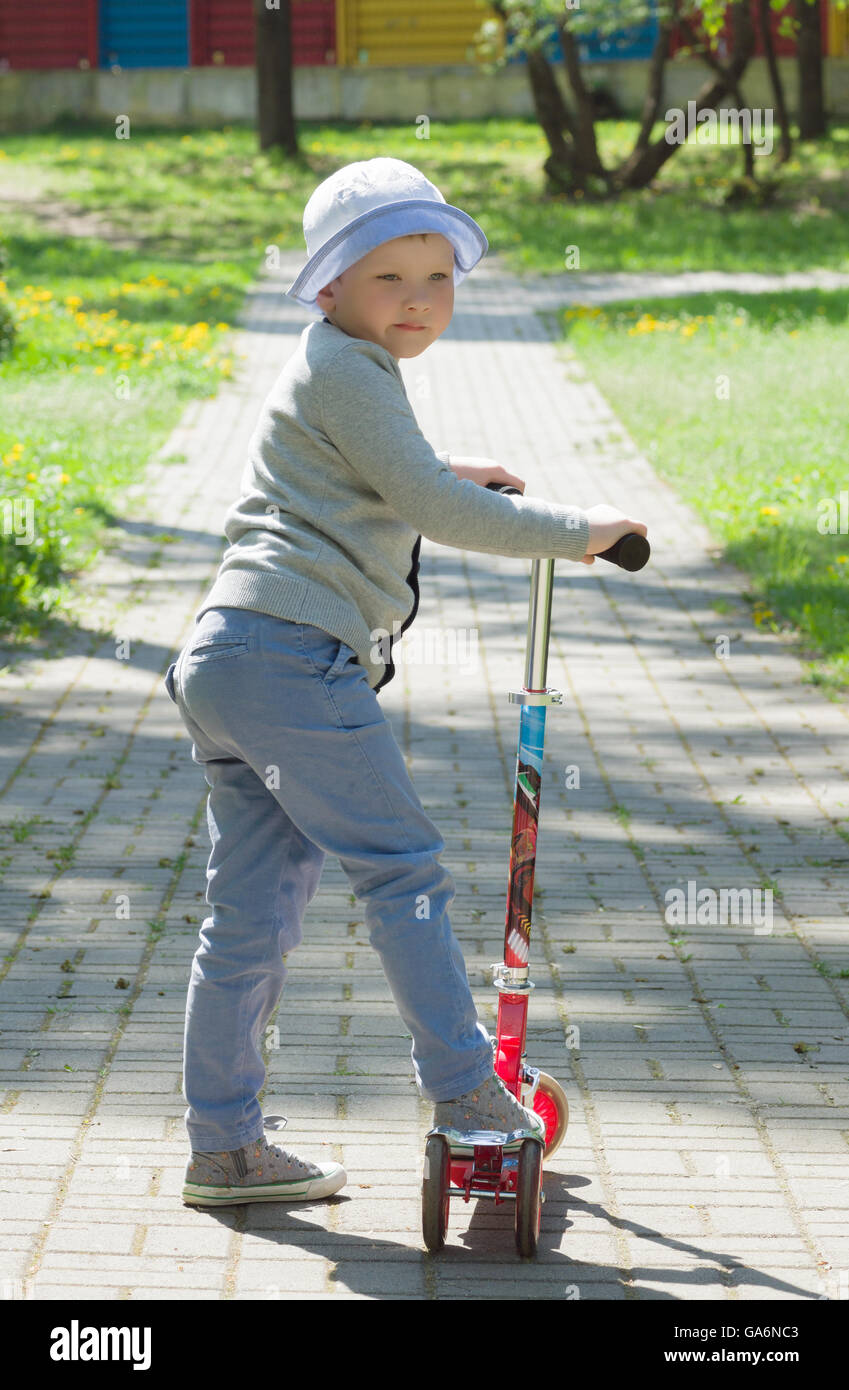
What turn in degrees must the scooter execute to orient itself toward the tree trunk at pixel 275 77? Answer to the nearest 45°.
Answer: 0° — it already faces it

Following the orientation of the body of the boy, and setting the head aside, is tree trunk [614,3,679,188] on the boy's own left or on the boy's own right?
on the boy's own left

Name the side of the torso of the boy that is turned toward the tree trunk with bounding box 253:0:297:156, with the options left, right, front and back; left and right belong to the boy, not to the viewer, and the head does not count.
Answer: left

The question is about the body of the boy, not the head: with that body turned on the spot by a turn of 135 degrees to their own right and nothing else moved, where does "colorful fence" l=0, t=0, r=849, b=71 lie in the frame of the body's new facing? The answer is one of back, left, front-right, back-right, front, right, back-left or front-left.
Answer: back-right

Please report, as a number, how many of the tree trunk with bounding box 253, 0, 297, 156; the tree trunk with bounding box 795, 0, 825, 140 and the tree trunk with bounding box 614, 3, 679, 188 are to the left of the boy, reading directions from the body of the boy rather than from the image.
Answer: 3

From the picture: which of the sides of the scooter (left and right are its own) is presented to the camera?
back

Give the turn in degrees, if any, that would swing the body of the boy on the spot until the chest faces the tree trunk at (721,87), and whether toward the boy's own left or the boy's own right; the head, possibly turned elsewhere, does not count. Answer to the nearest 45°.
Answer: approximately 90° to the boy's own left

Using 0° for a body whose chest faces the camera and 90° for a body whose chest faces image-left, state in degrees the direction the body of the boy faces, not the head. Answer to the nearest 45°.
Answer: approximately 270°

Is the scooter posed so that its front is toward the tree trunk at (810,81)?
yes

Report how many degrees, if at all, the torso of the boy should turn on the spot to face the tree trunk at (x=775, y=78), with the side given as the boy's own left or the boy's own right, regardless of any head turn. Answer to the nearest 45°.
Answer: approximately 90° to the boy's own left
